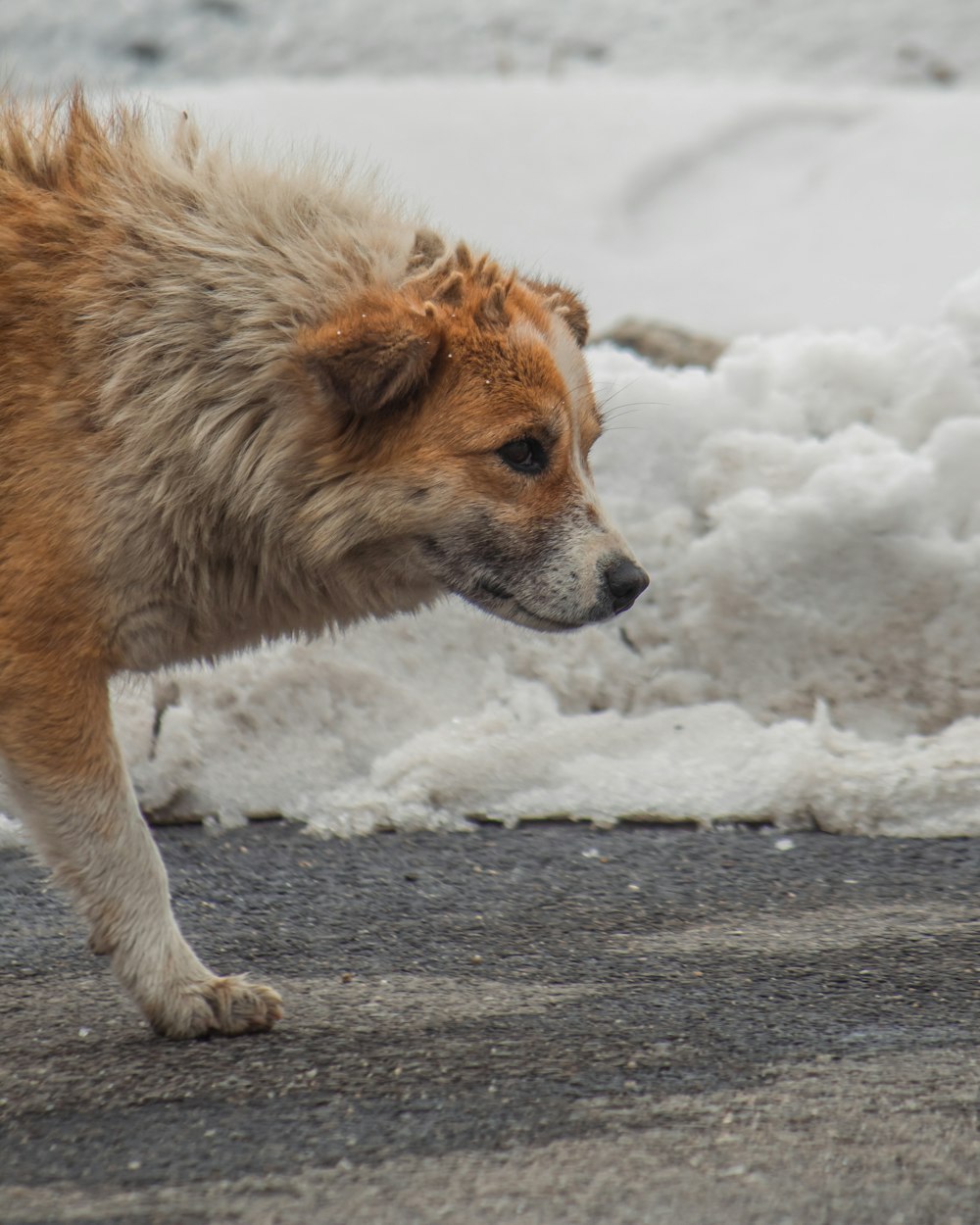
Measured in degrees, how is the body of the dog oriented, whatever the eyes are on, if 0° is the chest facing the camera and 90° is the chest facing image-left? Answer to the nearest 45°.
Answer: approximately 270°
